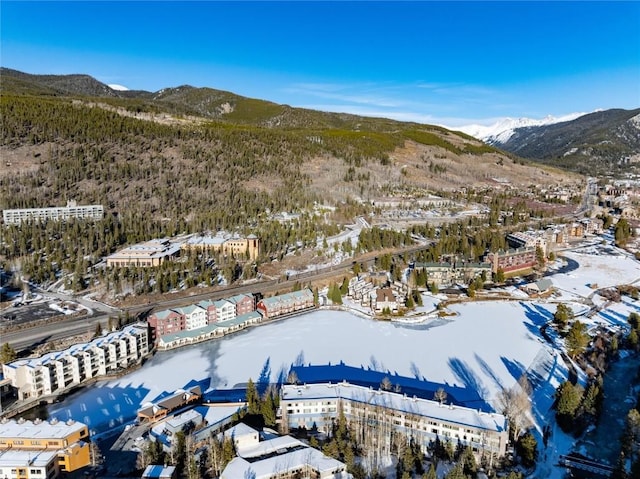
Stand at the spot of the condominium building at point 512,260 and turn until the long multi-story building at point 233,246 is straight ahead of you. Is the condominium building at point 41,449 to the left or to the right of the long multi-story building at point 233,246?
left

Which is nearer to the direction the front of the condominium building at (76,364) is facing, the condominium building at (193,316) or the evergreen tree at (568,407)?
the evergreen tree

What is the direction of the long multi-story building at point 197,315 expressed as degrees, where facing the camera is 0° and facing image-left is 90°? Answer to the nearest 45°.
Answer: approximately 315°

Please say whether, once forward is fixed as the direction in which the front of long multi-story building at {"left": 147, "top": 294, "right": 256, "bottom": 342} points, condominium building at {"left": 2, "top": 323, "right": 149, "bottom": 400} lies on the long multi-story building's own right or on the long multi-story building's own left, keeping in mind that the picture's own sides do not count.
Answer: on the long multi-story building's own right

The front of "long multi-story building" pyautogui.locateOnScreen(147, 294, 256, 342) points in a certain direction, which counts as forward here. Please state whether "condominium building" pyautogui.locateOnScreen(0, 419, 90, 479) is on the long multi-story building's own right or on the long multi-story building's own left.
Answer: on the long multi-story building's own right

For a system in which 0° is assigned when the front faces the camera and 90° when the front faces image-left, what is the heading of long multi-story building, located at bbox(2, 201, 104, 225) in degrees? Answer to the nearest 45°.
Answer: approximately 0°
